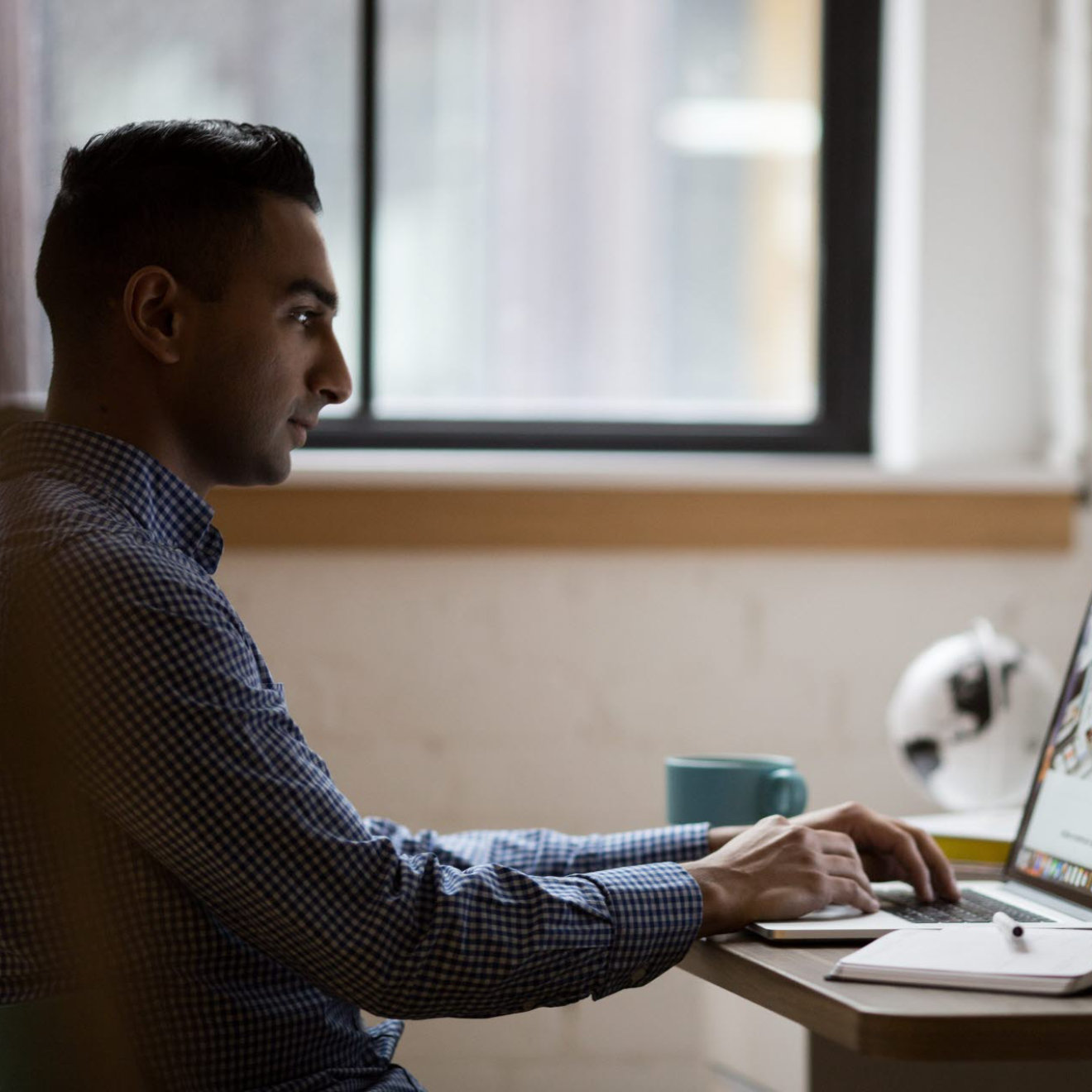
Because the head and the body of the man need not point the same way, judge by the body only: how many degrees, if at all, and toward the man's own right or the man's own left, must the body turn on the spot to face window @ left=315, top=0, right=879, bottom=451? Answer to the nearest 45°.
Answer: approximately 90° to the man's own left

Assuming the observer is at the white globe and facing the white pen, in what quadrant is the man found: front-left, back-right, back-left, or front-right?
front-right

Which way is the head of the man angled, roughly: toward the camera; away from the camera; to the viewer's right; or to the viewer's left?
to the viewer's right

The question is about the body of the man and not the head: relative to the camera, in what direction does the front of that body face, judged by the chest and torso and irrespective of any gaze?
to the viewer's right
